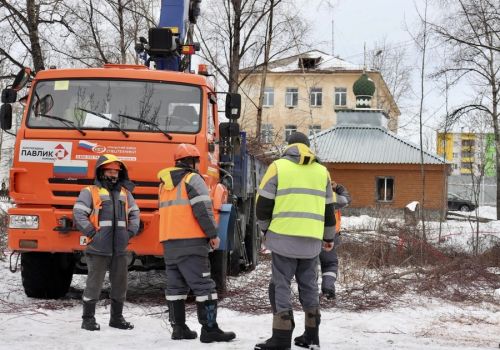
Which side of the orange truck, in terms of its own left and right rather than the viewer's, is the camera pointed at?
front

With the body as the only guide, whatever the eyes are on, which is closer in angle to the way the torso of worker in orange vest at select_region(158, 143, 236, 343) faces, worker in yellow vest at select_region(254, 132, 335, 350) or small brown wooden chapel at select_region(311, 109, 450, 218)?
the small brown wooden chapel

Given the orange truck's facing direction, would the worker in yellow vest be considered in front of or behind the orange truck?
in front

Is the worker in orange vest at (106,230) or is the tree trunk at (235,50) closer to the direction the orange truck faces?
the worker in orange vest

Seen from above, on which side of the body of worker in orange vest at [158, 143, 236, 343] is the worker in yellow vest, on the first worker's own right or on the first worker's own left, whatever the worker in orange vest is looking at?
on the first worker's own right

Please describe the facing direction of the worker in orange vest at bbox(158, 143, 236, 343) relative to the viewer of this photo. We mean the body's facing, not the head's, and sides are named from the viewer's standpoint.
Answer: facing away from the viewer and to the right of the viewer

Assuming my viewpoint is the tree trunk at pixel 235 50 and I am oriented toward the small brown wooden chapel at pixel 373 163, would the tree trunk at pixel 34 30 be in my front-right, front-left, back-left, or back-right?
back-left

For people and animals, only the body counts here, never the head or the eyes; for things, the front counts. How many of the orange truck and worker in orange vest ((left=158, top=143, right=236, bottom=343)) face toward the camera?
1

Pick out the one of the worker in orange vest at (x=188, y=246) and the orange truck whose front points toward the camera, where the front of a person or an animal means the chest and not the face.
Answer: the orange truck

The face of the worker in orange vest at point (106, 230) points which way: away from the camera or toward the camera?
toward the camera

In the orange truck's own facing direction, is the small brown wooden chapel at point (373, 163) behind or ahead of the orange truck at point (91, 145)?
behind

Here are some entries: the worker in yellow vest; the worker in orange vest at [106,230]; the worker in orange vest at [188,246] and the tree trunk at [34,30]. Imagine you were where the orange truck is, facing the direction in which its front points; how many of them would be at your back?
1
